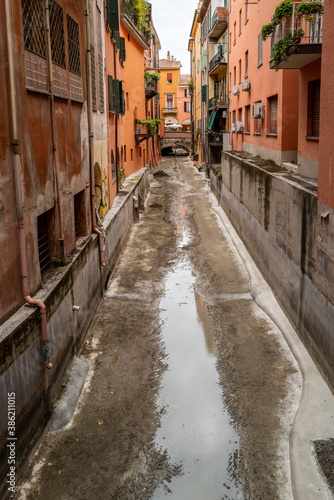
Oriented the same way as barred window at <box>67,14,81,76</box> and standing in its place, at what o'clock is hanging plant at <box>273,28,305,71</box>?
The hanging plant is roughly at 12 o'clock from the barred window.

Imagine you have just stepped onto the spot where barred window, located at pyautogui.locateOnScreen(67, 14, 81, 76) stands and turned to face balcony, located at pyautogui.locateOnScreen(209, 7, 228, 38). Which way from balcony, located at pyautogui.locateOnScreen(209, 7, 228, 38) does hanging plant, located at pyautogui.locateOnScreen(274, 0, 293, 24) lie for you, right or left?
right

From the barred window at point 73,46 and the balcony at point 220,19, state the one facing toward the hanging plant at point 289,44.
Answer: the barred window

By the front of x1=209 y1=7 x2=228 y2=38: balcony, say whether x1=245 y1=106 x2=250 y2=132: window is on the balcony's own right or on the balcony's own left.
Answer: on the balcony's own left

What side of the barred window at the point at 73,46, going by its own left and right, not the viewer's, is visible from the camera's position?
right

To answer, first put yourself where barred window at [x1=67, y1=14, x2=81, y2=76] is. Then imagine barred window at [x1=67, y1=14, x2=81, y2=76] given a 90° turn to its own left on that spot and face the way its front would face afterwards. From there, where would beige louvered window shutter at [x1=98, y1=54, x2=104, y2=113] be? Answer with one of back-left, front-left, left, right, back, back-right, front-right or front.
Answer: front

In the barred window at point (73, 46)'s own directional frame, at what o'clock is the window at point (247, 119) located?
The window is roughly at 10 o'clock from the barred window.

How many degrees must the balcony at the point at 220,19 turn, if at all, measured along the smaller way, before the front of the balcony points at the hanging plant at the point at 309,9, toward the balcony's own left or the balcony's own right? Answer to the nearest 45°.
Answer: approximately 90° to the balcony's own left

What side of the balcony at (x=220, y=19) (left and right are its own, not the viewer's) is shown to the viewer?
left

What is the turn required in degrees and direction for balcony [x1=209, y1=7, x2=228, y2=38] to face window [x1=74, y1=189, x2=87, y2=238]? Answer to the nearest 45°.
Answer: approximately 90° to its left

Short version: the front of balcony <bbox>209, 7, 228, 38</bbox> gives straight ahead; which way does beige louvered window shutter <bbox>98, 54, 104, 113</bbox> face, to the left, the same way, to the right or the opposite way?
the opposite way

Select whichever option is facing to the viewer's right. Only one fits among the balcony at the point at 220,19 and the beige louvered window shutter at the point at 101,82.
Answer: the beige louvered window shutter

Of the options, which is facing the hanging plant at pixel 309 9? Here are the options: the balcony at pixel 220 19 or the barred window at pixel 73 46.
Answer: the barred window

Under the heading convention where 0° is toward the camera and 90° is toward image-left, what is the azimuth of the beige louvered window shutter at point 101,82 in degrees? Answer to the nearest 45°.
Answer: approximately 270°

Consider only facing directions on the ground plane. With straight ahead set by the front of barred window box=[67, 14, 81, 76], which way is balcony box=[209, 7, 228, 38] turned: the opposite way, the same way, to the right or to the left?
the opposite way
